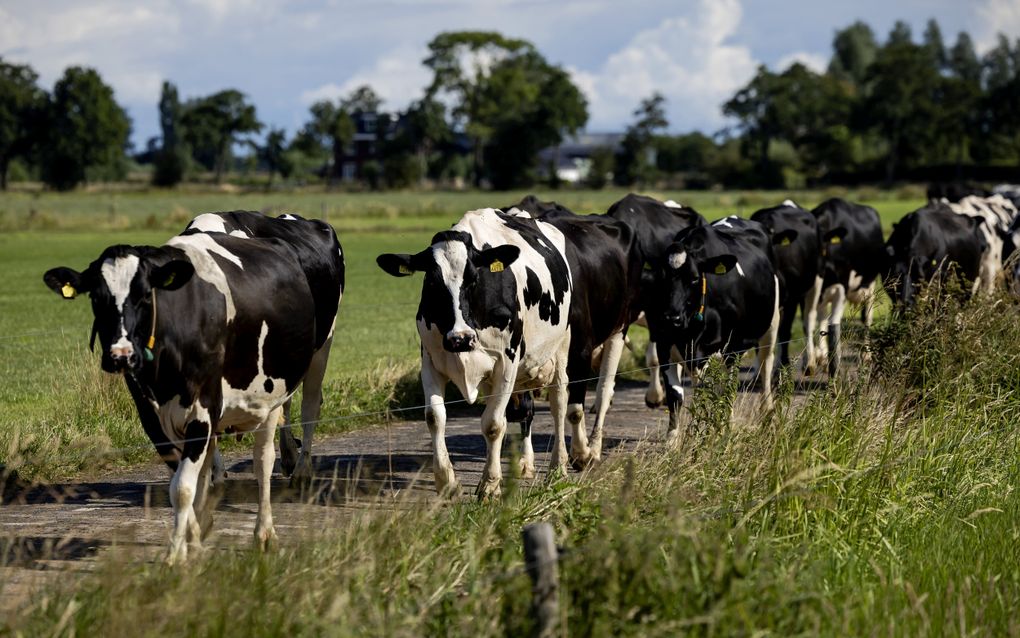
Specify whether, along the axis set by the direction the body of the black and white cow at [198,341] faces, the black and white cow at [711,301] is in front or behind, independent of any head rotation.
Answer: behind

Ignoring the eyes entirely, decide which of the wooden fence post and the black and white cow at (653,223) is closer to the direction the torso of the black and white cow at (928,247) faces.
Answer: the black and white cow

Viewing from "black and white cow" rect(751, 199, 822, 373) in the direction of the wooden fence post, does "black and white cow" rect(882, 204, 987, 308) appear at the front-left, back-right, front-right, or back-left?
back-left

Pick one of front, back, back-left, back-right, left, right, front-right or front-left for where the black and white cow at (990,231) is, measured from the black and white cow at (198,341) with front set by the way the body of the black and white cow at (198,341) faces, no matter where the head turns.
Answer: back

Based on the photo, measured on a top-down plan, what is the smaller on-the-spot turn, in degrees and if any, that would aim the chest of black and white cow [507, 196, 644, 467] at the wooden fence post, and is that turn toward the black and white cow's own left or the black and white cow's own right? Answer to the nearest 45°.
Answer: approximately 45° to the black and white cow's own left

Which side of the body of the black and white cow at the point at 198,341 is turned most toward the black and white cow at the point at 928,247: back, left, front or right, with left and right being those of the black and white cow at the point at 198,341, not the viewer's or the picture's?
back

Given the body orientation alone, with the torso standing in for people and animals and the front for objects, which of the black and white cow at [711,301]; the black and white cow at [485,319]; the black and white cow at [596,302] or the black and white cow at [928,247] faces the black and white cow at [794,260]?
the black and white cow at [928,247]

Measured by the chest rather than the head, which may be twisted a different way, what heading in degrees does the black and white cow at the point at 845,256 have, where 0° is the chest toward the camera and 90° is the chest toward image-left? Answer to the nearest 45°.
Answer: approximately 45°

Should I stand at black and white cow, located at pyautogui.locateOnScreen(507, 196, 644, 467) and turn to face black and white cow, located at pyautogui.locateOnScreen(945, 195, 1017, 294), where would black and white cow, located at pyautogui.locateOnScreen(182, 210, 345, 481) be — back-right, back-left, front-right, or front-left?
back-left
